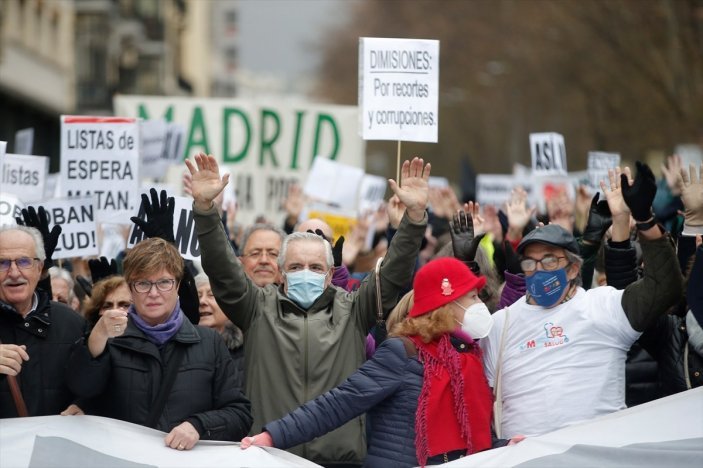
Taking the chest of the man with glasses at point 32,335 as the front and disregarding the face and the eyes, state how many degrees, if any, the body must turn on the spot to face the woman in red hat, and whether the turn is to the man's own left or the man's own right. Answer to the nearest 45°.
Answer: approximately 90° to the man's own left

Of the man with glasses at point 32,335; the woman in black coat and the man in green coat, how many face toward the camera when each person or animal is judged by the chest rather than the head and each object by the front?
3

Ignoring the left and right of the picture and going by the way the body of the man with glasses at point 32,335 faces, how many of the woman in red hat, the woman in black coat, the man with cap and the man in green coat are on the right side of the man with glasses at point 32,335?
0

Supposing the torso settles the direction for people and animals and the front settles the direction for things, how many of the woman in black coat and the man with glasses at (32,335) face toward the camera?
2

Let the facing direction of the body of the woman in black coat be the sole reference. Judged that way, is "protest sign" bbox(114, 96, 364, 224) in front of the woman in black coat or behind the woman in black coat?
behind

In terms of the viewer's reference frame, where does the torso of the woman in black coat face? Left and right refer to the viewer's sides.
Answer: facing the viewer

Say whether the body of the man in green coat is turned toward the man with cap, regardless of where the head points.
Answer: no

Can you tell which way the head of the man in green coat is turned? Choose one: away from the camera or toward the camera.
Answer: toward the camera

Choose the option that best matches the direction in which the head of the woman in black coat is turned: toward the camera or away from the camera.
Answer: toward the camera

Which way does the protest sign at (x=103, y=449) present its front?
toward the camera

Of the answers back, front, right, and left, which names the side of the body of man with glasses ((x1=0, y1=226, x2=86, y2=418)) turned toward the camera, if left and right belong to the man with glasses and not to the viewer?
front

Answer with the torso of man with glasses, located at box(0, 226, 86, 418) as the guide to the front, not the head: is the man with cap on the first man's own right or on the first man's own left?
on the first man's own left

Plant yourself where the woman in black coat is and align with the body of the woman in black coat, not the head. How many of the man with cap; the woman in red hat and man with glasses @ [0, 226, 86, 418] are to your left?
2

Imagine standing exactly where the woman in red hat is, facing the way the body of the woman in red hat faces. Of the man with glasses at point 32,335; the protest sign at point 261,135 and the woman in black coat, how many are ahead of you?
0

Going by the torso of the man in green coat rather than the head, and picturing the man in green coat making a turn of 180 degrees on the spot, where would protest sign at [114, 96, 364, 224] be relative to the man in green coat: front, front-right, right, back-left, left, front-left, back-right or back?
front

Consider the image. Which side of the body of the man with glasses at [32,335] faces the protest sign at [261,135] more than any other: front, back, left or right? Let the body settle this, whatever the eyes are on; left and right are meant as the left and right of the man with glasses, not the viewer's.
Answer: back
